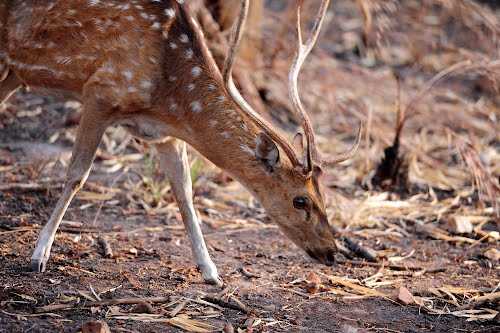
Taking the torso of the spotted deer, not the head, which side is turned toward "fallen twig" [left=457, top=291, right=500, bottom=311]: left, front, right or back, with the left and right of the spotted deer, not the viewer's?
front

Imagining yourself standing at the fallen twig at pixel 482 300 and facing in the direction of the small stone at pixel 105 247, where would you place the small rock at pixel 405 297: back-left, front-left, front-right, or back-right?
front-left

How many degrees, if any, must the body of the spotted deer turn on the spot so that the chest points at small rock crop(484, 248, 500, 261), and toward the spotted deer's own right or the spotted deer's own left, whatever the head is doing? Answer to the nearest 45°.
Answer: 0° — it already faces it

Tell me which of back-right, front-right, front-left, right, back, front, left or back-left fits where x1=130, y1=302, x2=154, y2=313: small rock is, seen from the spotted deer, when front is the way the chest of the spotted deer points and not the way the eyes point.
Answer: right

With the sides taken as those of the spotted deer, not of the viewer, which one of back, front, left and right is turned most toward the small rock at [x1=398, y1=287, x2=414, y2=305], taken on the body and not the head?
front

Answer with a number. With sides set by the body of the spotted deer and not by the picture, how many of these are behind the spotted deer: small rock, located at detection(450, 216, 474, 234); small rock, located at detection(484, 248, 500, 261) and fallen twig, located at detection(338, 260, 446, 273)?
0

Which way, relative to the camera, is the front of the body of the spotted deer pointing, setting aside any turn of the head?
to the viewer's right

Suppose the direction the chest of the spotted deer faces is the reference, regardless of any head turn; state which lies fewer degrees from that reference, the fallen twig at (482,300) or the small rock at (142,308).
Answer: the fallen twig

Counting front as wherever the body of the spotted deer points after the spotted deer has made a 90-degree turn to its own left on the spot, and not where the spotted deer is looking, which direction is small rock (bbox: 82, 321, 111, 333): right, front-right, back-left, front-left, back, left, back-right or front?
back

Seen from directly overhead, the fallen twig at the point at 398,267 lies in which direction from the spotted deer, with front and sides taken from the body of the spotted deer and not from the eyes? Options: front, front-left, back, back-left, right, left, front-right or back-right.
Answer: front
